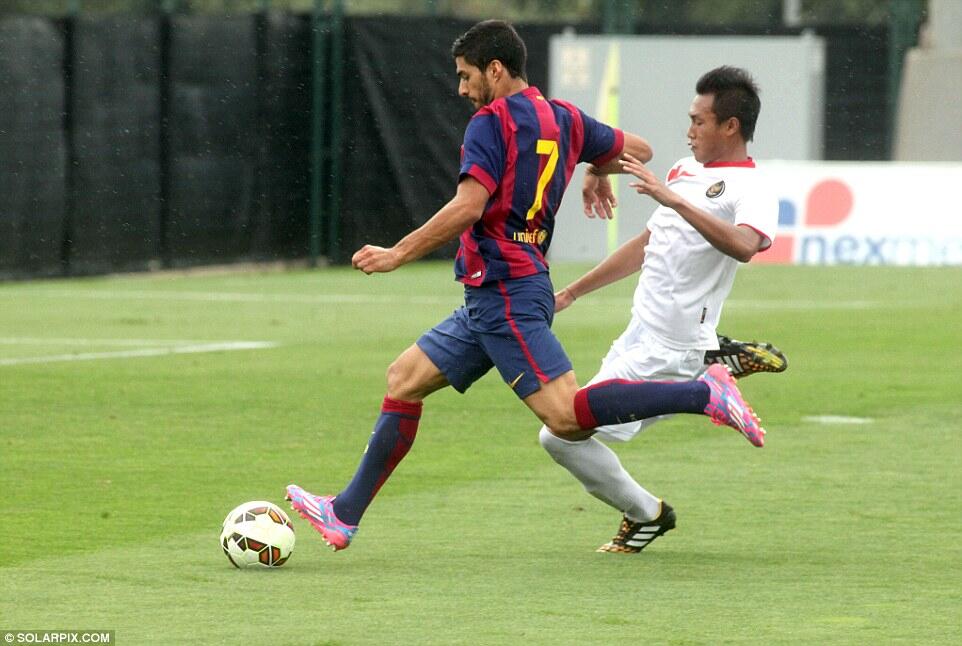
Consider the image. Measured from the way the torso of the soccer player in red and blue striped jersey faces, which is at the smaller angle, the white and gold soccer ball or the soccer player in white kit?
the white and gold soccer ball

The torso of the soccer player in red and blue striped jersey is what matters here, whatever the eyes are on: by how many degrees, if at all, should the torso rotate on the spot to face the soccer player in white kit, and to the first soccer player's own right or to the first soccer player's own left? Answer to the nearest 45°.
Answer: approximately 90° to the first soccer player's own right

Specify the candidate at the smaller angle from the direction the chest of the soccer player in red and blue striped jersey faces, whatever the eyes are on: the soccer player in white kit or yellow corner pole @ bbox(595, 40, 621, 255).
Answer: the yellow corner pole

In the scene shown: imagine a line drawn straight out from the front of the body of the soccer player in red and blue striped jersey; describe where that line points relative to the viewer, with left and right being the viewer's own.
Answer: facing away from the viewer and to the left of the viewer

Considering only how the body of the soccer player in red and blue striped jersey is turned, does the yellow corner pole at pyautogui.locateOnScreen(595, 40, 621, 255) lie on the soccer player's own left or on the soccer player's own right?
on the soccer player's own right

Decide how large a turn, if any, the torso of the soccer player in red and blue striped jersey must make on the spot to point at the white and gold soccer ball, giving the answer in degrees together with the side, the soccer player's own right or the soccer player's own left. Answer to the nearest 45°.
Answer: approximately 45° to the soccer player's own left

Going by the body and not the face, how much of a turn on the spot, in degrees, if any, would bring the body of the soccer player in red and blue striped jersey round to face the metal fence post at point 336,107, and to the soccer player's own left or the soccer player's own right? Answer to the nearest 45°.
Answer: approximately 45° to the soccer player's own right
